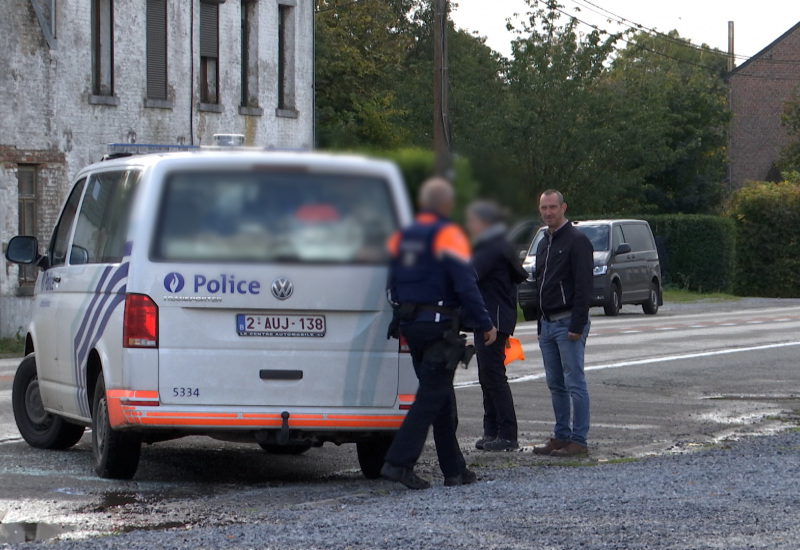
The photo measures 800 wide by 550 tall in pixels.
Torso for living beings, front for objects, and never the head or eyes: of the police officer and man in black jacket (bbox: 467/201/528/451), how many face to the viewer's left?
1

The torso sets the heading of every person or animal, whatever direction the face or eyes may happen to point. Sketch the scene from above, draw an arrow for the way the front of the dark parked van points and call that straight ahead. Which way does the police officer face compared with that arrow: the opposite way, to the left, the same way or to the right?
the opposite way

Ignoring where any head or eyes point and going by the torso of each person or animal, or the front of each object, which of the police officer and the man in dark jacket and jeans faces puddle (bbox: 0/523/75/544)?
the man in dark jacket and jeans

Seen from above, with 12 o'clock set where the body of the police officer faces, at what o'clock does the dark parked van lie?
The dark parked van is roughly at 11 o'clock from the police officer.

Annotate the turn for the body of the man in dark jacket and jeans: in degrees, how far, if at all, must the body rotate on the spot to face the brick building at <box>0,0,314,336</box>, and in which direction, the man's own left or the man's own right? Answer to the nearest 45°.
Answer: approximately 90° to the man's own right

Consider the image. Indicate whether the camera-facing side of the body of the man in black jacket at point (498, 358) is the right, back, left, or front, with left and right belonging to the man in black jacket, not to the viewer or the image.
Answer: left

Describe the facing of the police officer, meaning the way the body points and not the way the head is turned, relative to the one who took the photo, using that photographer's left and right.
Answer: facing away from the viewer and to the right of the viewer

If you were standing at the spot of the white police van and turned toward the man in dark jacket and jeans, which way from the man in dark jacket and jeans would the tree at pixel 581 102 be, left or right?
left

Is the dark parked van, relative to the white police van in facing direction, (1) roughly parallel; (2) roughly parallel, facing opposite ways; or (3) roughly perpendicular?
roughly perpendicular

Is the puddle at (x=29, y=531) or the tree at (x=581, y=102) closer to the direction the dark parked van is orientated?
the puddle

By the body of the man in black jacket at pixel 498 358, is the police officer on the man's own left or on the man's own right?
on the man's own left

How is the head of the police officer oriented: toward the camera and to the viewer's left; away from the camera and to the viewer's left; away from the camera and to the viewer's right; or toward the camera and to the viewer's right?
away from the camera and to the viewer's right
